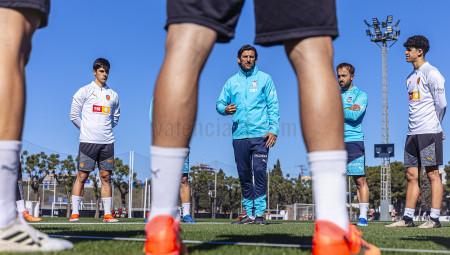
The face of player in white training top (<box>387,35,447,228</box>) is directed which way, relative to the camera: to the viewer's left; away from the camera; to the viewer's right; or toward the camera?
to the viewer's left

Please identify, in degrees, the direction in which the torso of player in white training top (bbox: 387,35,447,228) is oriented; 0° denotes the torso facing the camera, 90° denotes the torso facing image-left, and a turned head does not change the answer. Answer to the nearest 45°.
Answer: approximately 45°

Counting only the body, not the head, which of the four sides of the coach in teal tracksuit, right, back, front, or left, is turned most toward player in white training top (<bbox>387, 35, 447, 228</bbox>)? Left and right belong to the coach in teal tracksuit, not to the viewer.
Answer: left

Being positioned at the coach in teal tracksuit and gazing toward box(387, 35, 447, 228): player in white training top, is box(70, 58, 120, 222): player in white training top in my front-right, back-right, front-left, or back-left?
back-left

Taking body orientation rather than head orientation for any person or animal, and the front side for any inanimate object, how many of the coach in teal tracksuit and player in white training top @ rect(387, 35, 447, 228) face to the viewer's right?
0

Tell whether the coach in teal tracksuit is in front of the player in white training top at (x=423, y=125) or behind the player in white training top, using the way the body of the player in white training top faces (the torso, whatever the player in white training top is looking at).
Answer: in front

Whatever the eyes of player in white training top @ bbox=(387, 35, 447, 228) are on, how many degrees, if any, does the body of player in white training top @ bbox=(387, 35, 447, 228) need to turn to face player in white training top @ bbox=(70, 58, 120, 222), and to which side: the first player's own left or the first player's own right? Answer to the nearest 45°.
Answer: approximately 45° to the first player's own right
